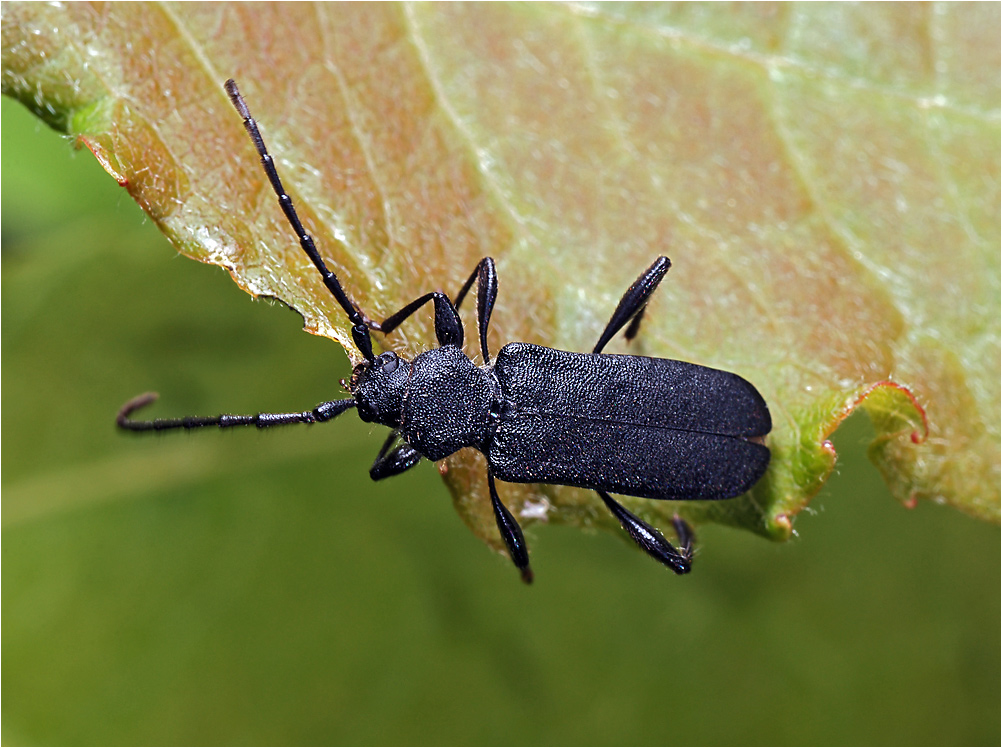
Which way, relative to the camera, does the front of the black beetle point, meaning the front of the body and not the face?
to the viewer's left
